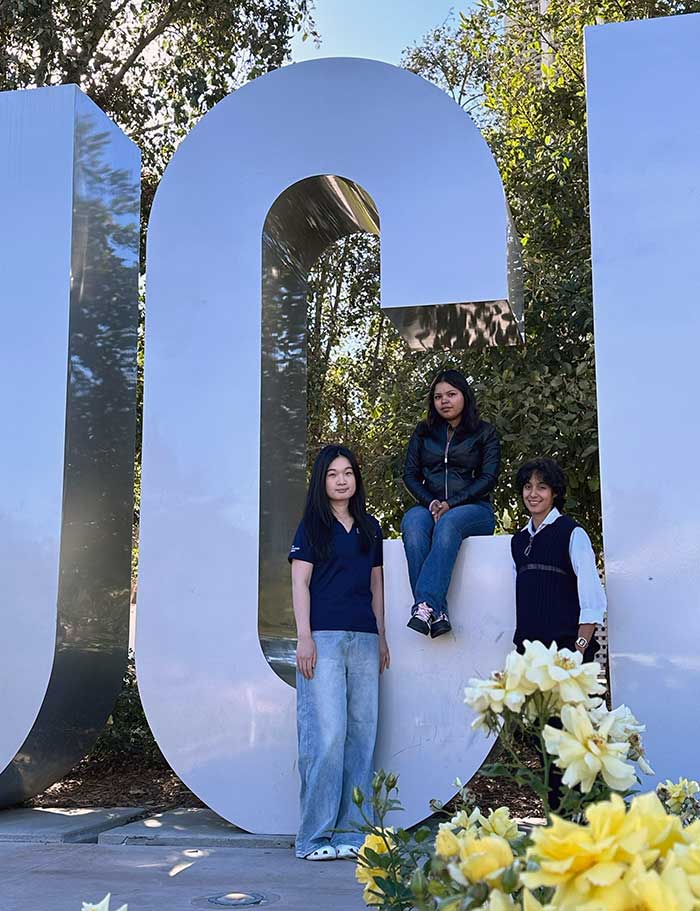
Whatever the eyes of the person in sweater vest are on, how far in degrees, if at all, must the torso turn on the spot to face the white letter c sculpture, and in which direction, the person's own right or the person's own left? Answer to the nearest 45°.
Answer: approximately 45° to the person's own right

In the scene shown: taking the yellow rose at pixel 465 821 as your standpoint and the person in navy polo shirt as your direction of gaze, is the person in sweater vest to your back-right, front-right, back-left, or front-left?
front-right

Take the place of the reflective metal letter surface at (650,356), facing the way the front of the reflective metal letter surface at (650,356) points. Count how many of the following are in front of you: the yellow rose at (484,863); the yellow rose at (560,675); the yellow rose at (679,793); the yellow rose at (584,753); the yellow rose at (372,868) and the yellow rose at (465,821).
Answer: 6

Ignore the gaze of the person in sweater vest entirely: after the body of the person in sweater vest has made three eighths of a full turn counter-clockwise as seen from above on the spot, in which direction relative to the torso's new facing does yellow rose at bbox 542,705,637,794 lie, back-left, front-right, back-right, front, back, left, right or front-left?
right

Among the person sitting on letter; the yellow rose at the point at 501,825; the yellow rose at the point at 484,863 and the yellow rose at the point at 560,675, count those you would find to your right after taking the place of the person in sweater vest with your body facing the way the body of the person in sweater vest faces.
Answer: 1

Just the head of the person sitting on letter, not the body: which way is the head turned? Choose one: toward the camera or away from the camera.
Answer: toward the camera

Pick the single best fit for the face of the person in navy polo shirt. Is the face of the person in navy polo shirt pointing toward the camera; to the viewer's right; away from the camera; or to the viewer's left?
toward the camera

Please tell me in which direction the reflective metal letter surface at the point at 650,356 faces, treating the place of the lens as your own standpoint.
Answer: facing the viewer

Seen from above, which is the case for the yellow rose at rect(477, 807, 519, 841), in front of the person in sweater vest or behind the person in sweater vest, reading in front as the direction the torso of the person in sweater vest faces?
in front

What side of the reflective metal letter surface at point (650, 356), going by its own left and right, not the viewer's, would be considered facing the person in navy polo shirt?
right

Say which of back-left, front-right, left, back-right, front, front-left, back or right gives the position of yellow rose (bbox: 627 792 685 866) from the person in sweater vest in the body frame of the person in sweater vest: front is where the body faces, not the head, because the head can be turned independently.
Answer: front-left

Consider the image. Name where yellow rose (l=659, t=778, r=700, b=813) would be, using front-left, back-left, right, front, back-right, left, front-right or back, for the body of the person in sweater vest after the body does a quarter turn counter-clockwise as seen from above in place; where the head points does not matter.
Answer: front-right

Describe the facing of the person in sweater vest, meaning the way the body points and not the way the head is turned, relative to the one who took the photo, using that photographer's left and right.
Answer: facing the viewer and to the left of the viewer

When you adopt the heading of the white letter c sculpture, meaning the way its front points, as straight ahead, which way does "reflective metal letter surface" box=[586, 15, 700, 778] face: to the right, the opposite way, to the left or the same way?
the same way

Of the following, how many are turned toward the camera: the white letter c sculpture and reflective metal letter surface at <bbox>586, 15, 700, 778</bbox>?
2

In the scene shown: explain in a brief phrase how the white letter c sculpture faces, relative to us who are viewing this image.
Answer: facing the viewer

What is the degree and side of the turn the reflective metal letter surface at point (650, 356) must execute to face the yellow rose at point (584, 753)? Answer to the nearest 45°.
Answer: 0° — it already faces it
